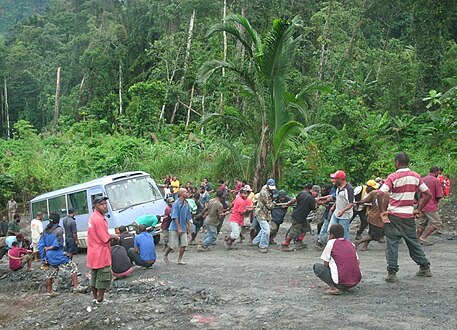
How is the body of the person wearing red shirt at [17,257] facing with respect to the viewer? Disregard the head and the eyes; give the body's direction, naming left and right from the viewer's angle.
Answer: facing away from the viewer and to the right of the viewer

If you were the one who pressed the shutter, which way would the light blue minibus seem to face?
facing the viewer and to the right of the viewer

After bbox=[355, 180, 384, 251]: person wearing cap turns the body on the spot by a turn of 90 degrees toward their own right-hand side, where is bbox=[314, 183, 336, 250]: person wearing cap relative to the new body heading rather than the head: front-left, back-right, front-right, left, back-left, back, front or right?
front-left

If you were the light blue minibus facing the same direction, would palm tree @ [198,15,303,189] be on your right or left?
on your left

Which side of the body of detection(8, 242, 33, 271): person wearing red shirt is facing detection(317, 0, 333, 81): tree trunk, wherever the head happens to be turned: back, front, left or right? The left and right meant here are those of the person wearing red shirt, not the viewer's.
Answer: front

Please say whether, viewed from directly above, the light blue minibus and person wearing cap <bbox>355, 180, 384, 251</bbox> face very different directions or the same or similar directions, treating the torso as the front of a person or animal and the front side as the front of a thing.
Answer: very different directions
